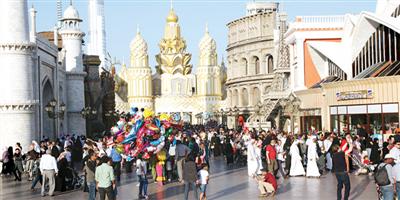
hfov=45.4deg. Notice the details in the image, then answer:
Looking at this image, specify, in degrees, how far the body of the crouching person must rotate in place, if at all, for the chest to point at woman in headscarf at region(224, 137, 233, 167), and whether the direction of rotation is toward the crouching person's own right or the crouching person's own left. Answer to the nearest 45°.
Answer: approximately 90° to the crouching person's own right

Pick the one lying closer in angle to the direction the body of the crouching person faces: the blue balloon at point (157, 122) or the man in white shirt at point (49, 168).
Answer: the man in white shirt
